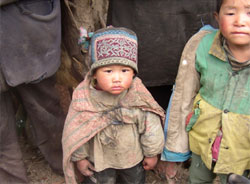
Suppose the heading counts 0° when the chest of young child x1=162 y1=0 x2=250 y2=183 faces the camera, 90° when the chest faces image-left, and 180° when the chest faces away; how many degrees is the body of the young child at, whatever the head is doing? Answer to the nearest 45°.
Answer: approximately 0°

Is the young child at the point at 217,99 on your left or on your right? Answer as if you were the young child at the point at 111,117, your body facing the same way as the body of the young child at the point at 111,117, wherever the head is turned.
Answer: on your left

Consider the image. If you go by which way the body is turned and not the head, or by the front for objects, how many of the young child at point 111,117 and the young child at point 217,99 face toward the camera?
2

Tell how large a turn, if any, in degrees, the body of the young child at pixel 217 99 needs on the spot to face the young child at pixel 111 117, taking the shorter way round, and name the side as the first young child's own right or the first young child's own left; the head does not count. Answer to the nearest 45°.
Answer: approximately 90° to the first young child's own right
